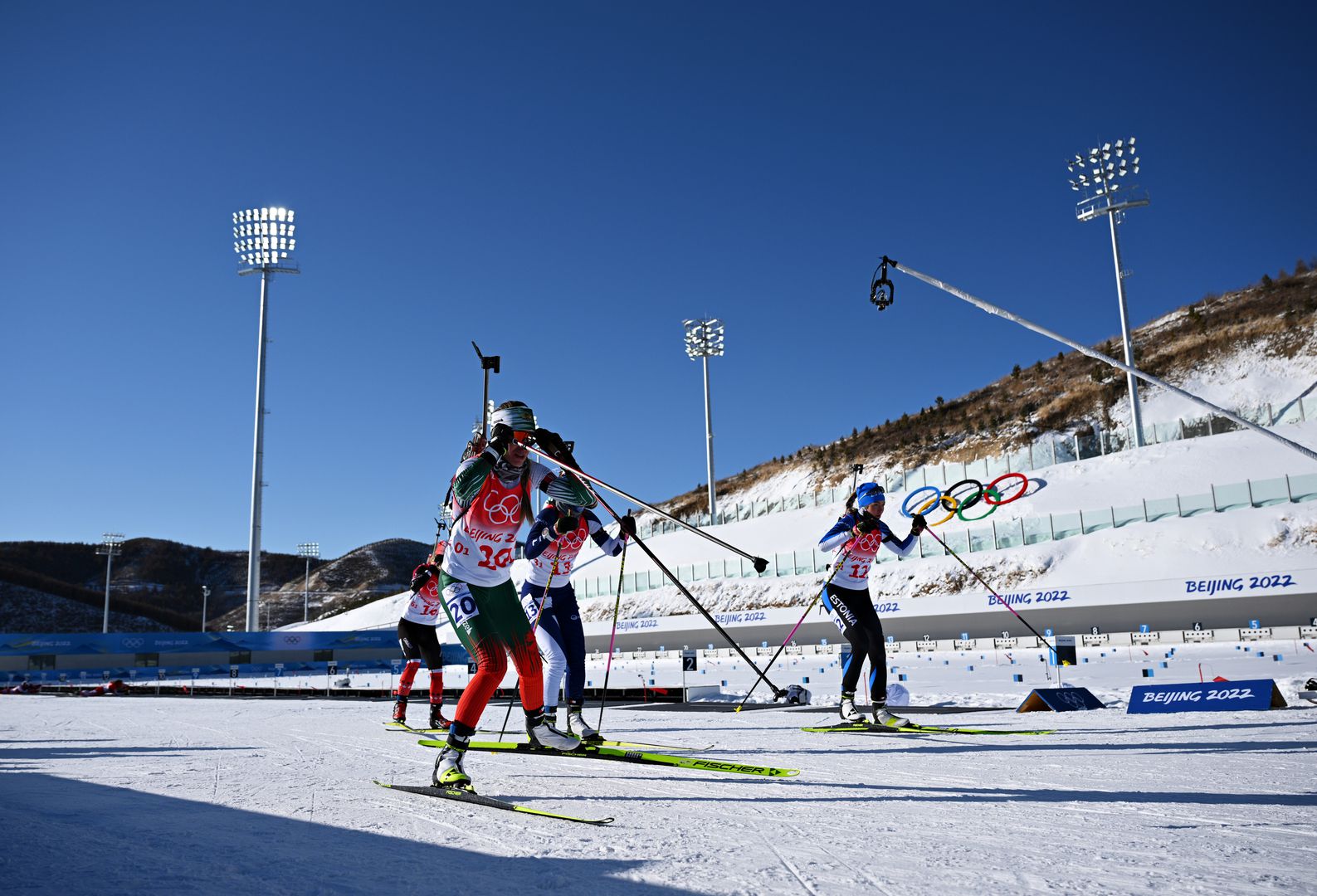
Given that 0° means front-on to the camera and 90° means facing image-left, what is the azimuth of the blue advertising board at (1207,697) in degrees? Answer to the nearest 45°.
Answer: approximately 0°

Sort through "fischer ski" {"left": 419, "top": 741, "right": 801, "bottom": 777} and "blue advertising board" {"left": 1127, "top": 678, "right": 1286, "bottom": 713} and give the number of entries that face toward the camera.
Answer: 1

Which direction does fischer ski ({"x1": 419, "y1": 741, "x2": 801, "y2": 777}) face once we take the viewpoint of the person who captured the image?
facing to the right of the viewer

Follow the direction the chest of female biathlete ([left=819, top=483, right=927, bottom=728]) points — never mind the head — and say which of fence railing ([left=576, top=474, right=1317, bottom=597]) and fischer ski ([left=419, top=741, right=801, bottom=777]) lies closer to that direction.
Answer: the fischer ski

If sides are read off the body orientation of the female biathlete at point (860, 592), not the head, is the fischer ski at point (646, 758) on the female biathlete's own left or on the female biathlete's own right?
on the female biathlete's own right
